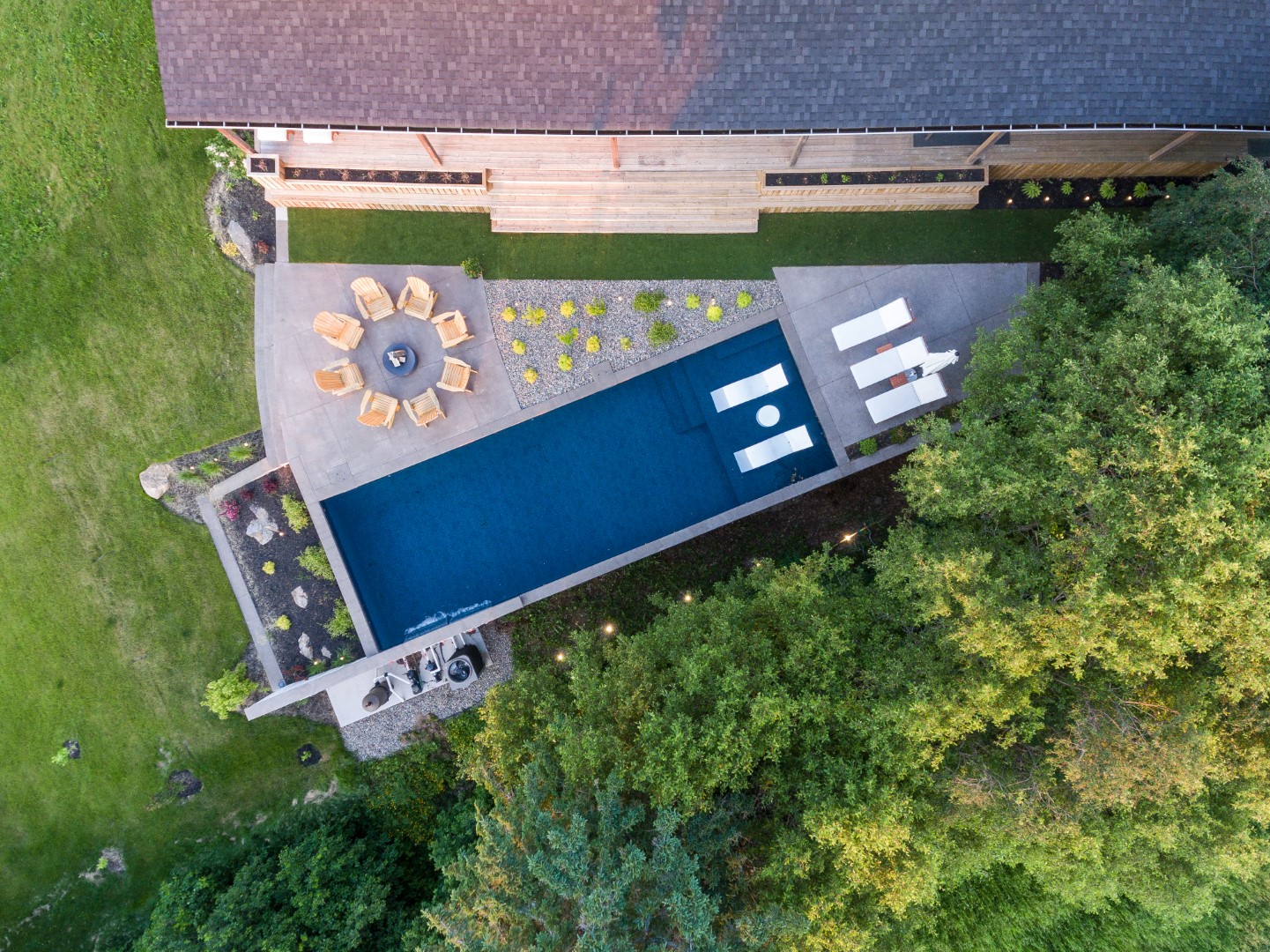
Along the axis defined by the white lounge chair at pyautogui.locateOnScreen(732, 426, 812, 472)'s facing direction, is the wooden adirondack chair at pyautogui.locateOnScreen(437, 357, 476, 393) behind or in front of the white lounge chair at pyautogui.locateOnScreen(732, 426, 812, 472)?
in front

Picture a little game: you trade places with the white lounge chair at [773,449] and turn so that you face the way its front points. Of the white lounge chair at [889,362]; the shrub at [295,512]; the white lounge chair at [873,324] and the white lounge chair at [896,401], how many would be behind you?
3

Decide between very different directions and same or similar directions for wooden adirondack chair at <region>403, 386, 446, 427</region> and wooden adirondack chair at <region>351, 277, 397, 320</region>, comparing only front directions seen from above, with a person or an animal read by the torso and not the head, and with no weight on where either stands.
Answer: very different directions

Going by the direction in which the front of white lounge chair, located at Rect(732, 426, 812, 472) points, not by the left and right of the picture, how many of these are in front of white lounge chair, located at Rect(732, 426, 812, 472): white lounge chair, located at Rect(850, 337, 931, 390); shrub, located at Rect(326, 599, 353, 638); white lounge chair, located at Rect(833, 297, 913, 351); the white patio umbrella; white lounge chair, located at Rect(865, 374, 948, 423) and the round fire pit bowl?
2

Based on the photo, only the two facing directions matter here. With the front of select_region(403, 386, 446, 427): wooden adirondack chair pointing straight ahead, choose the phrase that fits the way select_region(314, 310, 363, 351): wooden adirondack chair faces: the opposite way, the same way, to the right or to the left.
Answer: the opposite way

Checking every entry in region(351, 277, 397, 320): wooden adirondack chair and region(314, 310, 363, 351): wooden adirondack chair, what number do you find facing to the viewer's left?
0

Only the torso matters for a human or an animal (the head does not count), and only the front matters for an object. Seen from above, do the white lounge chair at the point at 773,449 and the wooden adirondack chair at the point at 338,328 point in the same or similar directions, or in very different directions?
very different directions

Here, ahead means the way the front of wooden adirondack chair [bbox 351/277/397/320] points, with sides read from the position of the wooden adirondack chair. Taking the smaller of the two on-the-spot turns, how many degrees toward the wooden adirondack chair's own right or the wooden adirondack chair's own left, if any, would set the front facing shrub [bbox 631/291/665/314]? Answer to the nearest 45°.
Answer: approximately 45° to the wooden adirondack chair's own left

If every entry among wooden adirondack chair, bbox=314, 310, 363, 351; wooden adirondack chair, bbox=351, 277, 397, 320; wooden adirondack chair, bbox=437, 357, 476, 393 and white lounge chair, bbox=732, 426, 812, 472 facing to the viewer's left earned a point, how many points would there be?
2

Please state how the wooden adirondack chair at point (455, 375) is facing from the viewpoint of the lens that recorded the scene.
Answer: facing to the left of the viewer

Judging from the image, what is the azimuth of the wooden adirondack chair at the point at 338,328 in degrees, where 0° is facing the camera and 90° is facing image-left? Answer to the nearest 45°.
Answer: approximately 315°

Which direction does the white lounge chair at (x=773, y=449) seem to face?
to the viewer's left

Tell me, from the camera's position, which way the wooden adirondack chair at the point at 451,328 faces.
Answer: facing the viewer and to the left of the viewer
